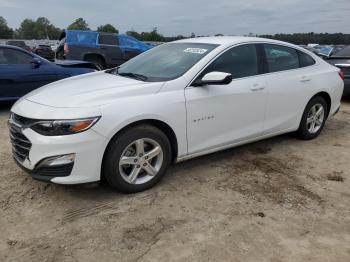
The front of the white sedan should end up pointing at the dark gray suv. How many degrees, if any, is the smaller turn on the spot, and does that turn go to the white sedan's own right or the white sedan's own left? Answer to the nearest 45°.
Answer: approximately 135° to the white sedan's own right

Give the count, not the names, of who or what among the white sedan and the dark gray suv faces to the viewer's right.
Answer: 1

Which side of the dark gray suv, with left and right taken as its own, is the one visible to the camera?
right

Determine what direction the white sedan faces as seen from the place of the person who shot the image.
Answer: facing the viewer and to the left of the viewer

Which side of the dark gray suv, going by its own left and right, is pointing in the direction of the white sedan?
right

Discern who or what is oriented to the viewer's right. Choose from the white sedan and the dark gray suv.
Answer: the dark gray suv
